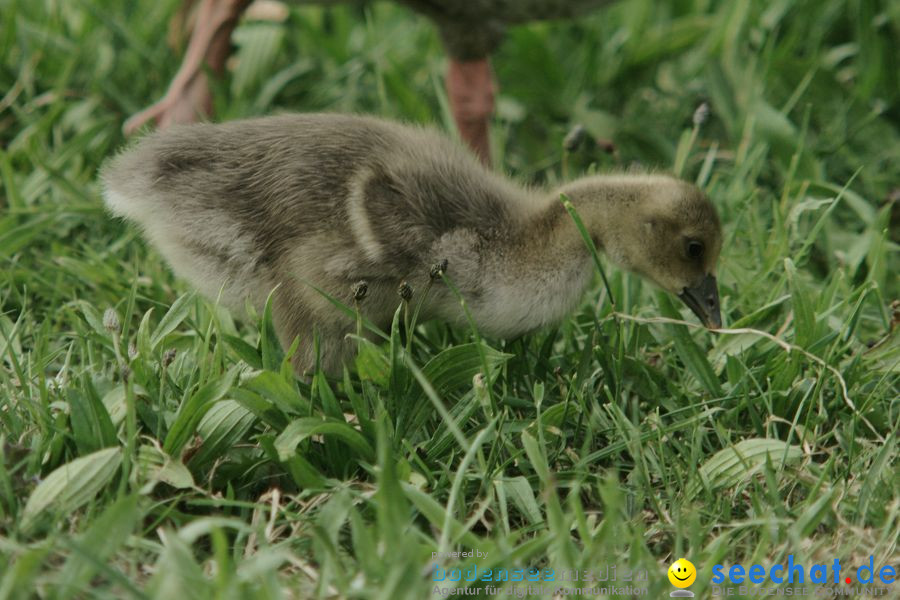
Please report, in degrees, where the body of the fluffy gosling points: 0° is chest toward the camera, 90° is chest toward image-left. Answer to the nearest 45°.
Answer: approximately 270°
